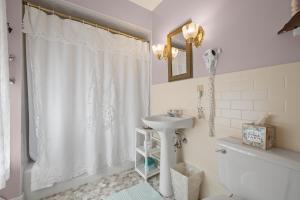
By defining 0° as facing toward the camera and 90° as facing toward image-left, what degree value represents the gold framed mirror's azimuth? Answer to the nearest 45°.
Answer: approximately 45°

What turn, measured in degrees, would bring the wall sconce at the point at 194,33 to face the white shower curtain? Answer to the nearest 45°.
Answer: approximately 45° to its right

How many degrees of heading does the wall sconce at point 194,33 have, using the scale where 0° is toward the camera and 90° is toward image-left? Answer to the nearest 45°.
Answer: approximately 45°

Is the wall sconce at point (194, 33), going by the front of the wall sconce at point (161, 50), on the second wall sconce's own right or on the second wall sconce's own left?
on the second wall sconce's own left

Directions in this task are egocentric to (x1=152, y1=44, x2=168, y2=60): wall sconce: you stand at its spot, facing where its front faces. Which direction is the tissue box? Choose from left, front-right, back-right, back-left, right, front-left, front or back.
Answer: left

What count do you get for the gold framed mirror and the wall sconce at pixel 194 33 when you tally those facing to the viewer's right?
0

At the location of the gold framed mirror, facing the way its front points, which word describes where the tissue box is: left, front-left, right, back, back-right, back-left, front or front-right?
left

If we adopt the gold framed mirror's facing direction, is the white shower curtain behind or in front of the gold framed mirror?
in front

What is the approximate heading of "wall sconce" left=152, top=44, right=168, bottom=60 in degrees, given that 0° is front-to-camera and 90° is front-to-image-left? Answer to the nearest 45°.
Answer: approximately 45°

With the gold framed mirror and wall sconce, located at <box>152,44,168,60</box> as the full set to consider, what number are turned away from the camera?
0
